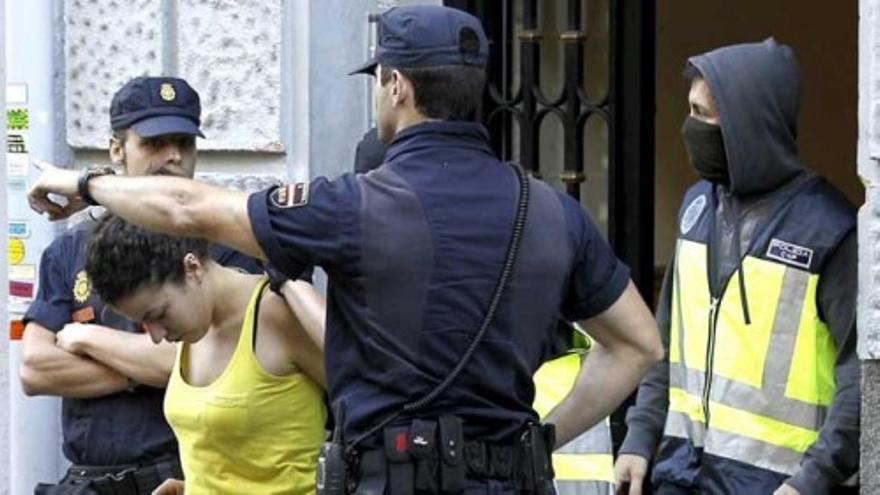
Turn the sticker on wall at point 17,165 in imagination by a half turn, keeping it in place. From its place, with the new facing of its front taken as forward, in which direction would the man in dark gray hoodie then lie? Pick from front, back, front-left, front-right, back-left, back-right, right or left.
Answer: back-right

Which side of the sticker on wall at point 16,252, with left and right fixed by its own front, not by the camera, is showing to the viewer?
front

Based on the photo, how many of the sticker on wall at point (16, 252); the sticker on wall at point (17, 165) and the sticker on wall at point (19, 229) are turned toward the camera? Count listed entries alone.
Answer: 3

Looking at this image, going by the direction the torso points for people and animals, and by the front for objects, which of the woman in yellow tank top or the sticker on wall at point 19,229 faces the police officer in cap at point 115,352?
the sticker on wall

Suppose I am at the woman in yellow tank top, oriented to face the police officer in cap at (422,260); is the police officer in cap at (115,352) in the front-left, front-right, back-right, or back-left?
back-left

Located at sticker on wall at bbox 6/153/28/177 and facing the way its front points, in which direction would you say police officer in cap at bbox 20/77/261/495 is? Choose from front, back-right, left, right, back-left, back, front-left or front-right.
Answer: front

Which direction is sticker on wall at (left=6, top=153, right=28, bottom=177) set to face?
toward the camera

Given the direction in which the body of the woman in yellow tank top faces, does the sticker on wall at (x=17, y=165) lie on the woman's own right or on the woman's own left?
on the woman's own right

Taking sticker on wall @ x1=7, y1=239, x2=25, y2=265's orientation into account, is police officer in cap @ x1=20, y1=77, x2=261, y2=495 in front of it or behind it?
in front

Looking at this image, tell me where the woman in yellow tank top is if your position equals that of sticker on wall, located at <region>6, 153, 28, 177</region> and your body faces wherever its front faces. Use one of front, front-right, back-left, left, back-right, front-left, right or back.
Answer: front

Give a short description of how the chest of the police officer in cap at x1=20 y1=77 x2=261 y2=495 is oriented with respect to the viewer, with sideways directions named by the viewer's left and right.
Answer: facing the viewer and to the right of the viewer

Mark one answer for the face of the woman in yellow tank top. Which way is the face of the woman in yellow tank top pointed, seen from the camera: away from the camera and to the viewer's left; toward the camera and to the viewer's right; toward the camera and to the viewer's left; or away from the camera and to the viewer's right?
toward the camera and to the viewer's left

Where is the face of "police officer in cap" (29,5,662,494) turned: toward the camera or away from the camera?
away from the camera
